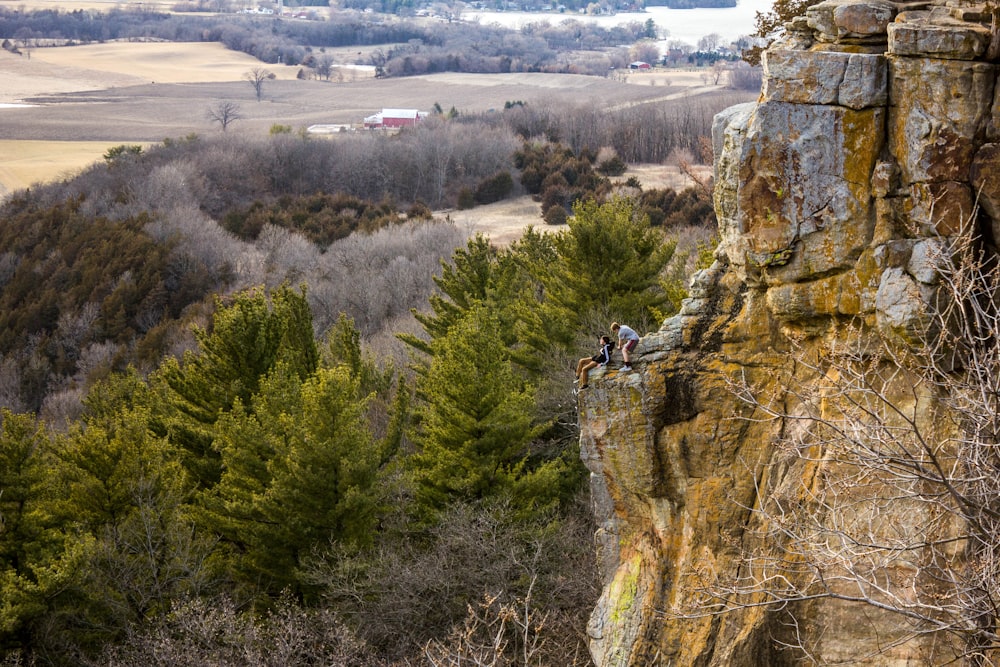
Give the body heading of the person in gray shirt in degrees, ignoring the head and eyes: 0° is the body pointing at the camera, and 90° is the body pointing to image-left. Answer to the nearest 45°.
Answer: approximately 90°

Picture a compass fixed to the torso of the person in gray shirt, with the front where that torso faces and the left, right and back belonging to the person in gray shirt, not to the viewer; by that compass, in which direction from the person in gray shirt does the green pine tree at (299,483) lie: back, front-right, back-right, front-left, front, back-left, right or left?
front-right

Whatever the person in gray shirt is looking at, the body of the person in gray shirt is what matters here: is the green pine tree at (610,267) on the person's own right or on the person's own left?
on the person's own right

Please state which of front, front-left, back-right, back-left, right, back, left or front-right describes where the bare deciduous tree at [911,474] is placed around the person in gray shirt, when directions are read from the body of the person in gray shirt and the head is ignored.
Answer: back-left

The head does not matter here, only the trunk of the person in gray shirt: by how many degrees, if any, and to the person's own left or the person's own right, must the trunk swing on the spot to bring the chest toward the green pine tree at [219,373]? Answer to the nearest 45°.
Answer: approximately 45° to the person's own right
